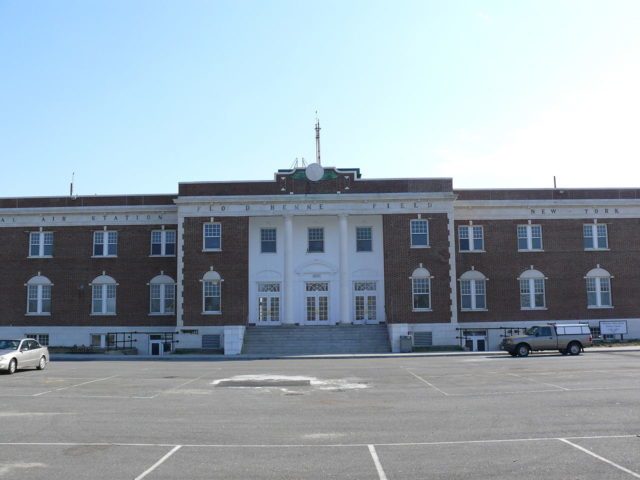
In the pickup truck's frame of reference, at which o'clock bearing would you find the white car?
The white car is roughly at 11 o'clock from the pickup truck.

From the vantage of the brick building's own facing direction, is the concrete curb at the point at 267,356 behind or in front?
in front

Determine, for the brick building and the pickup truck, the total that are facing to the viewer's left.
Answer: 1

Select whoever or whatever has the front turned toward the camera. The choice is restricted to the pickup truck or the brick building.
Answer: the brick building

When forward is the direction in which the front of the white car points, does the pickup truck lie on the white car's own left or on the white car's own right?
on the white car's own left

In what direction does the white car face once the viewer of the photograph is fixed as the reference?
facing the viewer and to the left of the viewer

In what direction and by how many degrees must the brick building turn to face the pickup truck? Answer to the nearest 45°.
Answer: approximately 45° to its left

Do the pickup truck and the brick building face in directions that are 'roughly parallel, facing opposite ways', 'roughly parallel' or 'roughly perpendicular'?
roughly perpendicular

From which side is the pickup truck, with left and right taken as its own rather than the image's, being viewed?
left

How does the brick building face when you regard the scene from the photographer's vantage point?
facing the viewer

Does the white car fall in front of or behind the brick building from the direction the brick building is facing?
in front

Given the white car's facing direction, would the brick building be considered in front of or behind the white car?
behind
